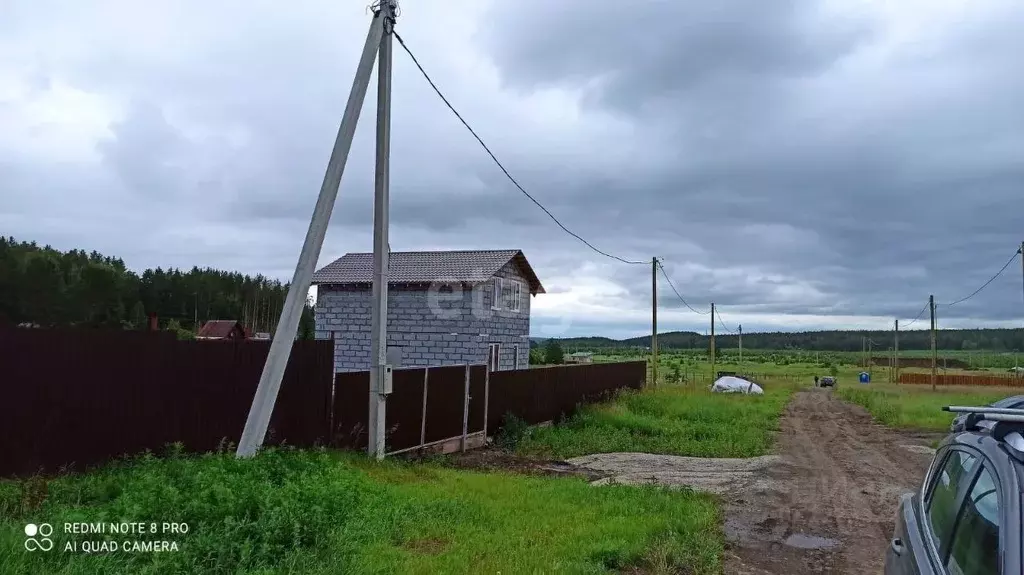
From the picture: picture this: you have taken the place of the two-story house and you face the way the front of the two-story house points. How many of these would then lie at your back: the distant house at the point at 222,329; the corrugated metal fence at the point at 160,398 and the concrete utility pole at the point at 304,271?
1

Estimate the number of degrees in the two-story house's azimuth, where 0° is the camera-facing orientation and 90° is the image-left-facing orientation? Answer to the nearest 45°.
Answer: approximately 315°

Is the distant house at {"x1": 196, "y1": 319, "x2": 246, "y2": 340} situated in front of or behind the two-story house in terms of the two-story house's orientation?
behind

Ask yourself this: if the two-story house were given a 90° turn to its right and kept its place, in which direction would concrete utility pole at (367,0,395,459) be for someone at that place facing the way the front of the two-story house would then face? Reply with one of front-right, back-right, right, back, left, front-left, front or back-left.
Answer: front-left

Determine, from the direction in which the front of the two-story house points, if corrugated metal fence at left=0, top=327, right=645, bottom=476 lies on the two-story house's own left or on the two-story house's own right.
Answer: on the two-story house's own right

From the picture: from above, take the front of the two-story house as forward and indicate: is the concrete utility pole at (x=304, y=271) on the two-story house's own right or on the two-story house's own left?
on the two-story house's own right

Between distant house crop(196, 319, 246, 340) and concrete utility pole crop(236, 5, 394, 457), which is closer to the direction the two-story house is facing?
the concrete utility pole
